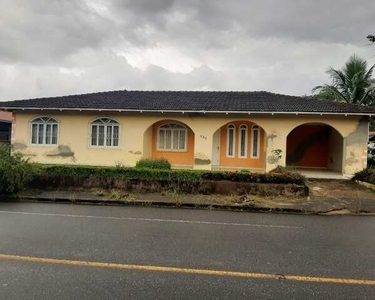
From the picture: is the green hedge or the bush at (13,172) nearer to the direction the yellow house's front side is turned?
the green hedge

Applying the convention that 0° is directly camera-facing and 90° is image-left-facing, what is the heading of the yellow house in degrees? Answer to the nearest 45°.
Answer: approximately 0°

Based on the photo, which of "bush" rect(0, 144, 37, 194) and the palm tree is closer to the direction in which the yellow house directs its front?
the bush

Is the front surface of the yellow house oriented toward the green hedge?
yes

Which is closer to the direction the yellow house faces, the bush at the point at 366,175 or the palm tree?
the bush

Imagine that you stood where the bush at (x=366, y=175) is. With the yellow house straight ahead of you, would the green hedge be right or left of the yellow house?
left

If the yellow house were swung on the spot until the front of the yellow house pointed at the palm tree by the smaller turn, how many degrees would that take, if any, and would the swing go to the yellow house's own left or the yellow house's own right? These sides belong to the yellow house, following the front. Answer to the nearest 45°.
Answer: approximately 135° to the yellow house's own left

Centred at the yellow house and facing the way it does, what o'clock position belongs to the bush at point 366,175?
The bush is roughly at 10 o'clock from the yellow house.
